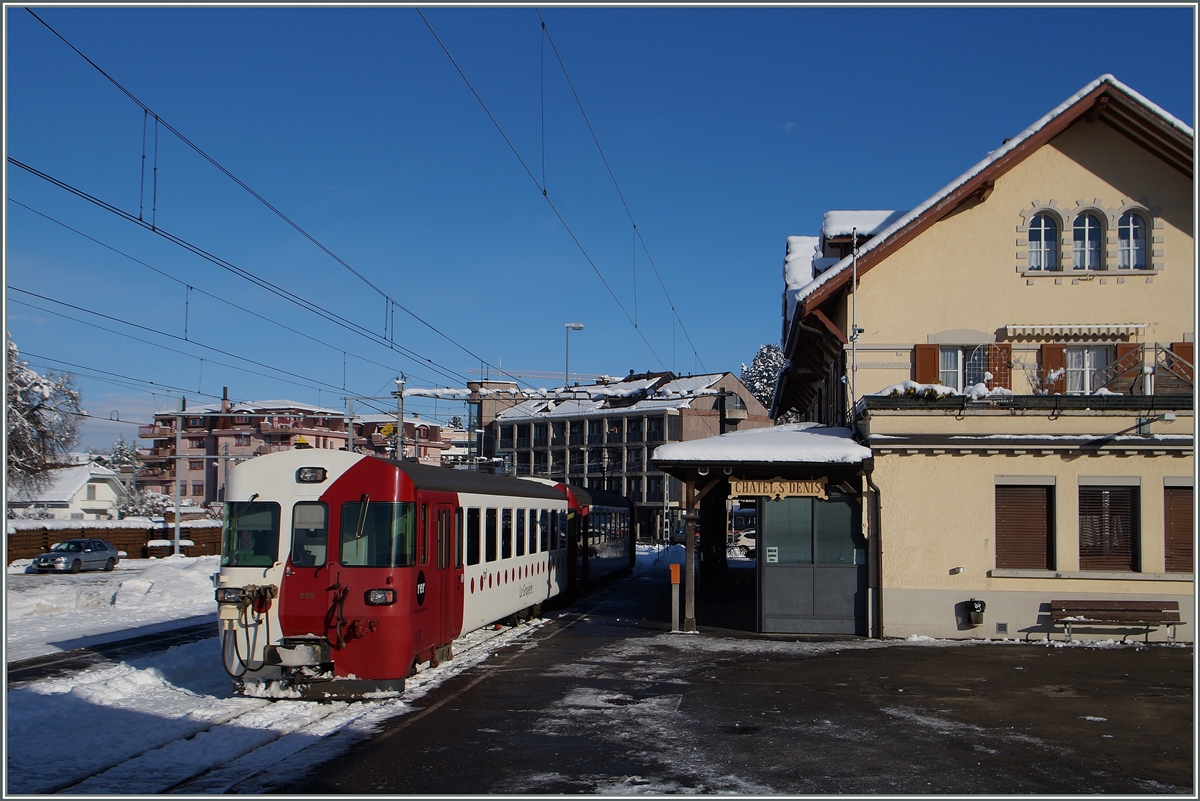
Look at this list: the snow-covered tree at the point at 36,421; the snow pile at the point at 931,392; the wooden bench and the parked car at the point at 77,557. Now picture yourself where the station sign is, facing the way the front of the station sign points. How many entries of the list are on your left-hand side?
2

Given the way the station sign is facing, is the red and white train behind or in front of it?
in front

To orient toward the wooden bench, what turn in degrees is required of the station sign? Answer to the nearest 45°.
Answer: approximately 90° to its left

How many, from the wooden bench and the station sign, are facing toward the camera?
2

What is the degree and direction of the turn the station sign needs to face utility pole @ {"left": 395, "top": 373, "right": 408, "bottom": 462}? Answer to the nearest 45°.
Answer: approximately 135° to its right

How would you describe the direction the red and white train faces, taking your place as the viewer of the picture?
facing the viewer and to the left of the viewer

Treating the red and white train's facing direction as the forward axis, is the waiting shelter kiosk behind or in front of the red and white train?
behind

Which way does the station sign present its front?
toward the camera
